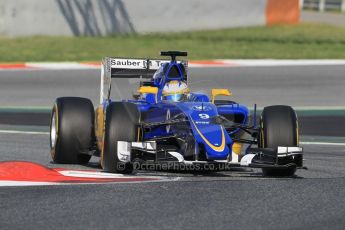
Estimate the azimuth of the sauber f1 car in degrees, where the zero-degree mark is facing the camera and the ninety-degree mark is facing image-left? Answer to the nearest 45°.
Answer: approximately 0°
